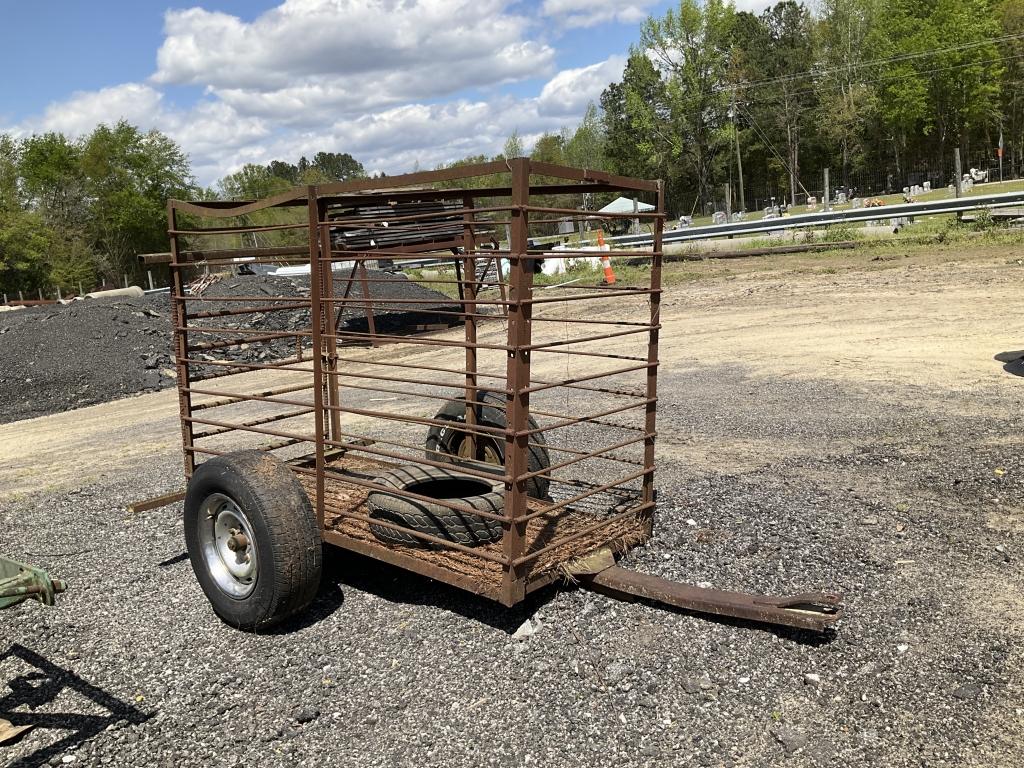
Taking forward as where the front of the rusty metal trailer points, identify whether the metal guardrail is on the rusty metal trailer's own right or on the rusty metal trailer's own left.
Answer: on the rusty metal trailer's own left

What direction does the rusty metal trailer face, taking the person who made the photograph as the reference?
facing the viewer and to the right of the viewer

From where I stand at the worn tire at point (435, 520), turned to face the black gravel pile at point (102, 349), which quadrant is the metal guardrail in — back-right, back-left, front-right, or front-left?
front-right

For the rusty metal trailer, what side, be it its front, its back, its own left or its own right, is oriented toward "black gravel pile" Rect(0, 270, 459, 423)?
back
